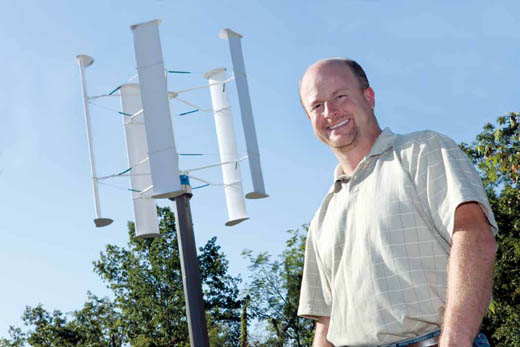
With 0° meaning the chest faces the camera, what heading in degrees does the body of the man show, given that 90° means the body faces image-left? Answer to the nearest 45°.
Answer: approximately 45°

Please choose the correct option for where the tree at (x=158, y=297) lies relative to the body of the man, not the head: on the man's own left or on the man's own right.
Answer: on the man's own right
